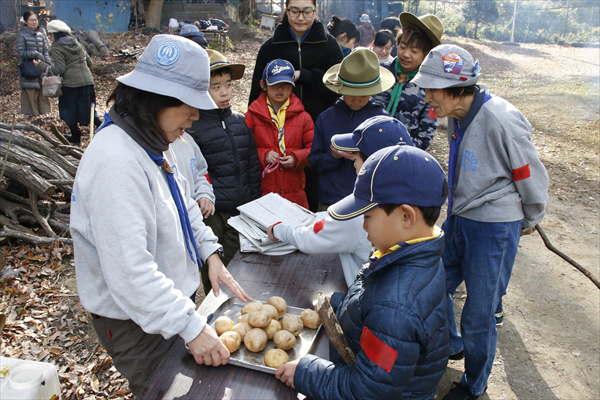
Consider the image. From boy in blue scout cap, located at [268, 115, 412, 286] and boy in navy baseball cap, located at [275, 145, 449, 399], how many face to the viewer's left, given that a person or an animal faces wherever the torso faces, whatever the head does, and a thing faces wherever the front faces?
2

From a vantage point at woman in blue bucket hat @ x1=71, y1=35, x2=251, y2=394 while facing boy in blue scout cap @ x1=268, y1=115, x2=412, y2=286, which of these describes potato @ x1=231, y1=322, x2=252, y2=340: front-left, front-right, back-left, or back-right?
front-right

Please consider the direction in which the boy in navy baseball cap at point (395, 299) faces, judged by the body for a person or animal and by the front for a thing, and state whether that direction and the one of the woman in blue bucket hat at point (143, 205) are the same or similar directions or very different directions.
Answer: very different directions

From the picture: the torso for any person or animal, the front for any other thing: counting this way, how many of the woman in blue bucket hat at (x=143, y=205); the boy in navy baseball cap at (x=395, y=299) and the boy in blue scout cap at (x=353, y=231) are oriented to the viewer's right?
1

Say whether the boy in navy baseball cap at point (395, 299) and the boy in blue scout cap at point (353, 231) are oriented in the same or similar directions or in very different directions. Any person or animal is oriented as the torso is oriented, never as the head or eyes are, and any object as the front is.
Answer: same or similar directions

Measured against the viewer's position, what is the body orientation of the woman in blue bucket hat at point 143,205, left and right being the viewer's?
facing to the right of the viewer

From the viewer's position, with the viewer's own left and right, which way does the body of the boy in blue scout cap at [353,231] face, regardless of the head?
facing to the left of the viewer

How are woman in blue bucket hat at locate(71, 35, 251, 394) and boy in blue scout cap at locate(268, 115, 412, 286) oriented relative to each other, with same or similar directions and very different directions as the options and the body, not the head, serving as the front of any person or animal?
very different directions

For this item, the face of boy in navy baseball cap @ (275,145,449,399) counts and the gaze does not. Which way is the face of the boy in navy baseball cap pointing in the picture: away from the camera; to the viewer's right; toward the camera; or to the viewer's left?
to the viewer's left

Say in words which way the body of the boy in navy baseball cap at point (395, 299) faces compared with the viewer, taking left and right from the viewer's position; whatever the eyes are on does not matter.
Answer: facing to the left of the viewer

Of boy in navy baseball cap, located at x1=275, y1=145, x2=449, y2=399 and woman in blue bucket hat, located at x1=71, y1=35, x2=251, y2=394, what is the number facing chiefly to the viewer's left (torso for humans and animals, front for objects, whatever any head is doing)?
1
